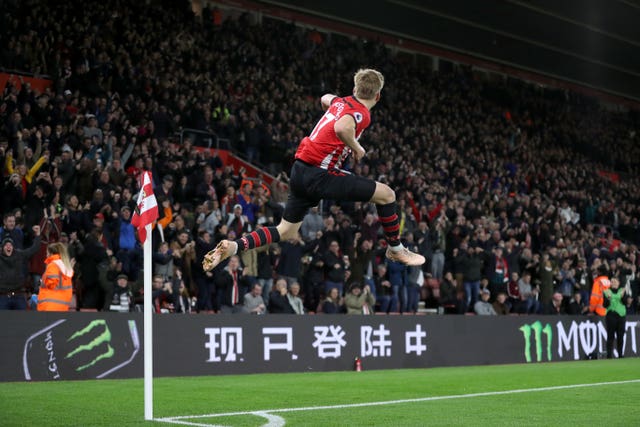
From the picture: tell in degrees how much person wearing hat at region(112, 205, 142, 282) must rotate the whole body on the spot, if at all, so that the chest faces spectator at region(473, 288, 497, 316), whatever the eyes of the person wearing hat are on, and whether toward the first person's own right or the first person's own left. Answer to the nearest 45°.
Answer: approximately 90° to the first person's own left

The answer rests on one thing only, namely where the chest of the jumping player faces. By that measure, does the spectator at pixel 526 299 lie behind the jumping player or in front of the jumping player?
in front

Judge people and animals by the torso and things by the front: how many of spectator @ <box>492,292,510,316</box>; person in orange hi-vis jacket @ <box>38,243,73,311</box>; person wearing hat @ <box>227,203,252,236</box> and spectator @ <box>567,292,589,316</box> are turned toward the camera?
3

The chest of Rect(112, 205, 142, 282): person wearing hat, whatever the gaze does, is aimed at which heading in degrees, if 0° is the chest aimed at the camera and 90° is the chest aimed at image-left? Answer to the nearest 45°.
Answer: approximately 315°

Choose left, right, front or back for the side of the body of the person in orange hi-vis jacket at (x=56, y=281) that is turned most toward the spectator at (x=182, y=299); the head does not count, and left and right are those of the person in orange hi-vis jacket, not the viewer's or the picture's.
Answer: right

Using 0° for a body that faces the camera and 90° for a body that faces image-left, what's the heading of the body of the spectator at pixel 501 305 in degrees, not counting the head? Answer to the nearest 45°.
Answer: approximately 0°

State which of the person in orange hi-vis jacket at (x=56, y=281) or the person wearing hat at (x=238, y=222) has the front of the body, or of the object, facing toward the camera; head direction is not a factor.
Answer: the person wearing hat

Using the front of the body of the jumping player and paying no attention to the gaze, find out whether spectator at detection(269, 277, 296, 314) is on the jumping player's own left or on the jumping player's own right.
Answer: on the jumping player's own left

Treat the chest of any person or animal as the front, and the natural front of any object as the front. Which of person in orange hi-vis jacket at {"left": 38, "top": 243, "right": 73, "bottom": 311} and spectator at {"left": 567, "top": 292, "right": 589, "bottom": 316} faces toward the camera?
the spectator

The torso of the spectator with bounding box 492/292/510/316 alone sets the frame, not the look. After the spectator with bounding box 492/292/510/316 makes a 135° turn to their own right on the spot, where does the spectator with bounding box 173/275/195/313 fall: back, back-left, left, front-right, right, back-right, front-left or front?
left

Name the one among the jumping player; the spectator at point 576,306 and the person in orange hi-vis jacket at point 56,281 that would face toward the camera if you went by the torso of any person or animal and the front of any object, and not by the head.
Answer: the spectator

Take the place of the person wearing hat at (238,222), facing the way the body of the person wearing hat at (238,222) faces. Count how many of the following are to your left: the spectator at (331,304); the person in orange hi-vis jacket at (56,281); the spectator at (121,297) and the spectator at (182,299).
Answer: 1

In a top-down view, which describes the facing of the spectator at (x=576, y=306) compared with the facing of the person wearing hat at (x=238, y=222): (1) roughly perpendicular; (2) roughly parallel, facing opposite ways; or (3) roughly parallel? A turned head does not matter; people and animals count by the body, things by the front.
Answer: roughly parallel

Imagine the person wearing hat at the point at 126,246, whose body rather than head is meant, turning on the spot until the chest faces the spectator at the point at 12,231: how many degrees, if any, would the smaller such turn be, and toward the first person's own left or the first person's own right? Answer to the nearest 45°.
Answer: approximately 90° to the first person's own right

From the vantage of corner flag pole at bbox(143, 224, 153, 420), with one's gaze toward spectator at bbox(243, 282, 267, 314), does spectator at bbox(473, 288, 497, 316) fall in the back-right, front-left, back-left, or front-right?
front-right

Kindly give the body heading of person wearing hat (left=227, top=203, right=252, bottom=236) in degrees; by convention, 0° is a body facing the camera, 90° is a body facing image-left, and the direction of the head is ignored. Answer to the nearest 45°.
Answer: approximately 0°
